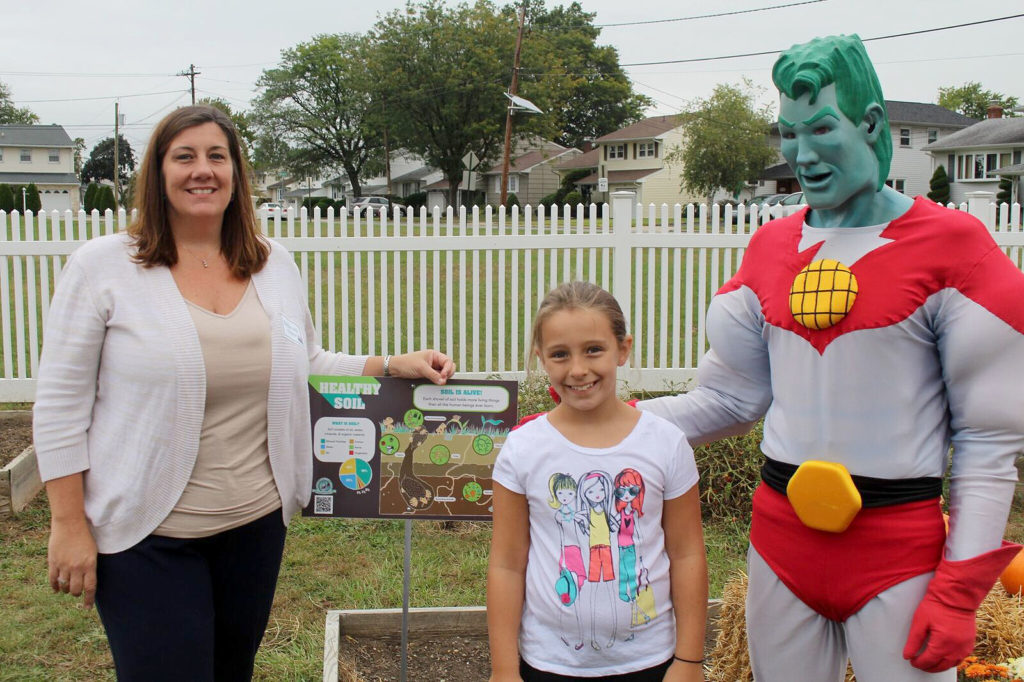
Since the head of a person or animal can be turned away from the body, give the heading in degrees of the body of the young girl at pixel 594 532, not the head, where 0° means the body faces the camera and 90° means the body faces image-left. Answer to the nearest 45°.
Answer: approximately 0°

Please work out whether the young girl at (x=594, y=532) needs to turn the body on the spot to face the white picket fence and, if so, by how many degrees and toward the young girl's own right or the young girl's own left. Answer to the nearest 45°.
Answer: approximately 180°

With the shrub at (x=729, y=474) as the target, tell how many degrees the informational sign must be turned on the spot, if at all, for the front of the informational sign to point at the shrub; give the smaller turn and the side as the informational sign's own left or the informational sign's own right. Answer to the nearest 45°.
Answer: approximately 135° to the informational sign's own left

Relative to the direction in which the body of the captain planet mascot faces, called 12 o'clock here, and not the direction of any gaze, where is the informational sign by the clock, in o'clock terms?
The informational sign is roughly at 2 o'clock from the captain planet mascot.

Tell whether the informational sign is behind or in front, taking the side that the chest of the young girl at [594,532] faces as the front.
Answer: behind

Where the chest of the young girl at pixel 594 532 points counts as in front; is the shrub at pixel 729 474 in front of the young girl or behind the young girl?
behind

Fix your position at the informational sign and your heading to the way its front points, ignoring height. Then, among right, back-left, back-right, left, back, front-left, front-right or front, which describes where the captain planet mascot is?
front-left

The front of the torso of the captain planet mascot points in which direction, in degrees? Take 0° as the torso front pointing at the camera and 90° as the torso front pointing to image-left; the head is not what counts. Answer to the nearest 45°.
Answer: approximately 45°

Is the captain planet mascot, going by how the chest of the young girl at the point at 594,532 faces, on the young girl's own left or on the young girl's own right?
on the young girl's own left

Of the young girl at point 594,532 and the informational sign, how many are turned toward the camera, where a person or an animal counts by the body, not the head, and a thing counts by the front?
2

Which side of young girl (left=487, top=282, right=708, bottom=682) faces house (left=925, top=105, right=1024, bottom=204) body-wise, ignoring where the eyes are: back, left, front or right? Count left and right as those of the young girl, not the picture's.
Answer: back
